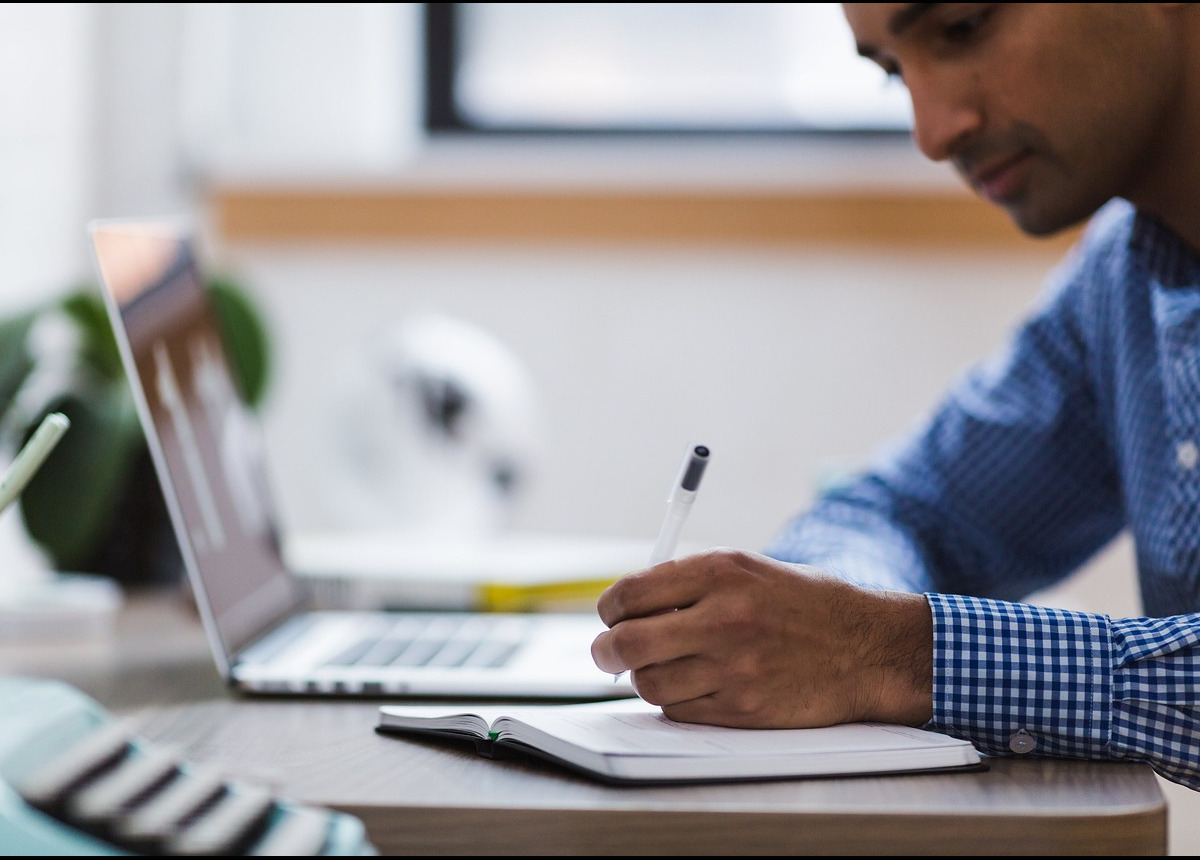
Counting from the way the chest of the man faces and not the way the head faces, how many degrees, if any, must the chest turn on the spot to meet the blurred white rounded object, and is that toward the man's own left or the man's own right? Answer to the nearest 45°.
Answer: approximately 90° to the man's own right

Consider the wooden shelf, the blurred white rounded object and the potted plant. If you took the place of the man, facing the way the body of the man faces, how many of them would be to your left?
0

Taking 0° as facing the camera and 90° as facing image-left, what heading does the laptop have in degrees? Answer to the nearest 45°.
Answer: approximately 270°

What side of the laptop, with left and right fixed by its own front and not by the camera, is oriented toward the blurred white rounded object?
left

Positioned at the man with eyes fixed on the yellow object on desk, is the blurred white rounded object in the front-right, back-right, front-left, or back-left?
front-right

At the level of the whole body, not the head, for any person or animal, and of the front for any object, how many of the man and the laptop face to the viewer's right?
1

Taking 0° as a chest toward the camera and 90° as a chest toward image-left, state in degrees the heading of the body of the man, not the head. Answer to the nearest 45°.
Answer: approximately 45°

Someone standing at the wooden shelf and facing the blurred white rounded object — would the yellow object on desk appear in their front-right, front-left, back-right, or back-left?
front-left

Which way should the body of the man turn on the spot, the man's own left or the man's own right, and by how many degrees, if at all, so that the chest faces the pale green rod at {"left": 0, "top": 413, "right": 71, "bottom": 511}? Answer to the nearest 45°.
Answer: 0° — they already face it

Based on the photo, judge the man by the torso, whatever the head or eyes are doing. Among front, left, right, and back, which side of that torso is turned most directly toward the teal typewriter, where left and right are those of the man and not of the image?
front

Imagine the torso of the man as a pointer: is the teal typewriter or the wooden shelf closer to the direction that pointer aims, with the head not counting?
the teal typewriter
